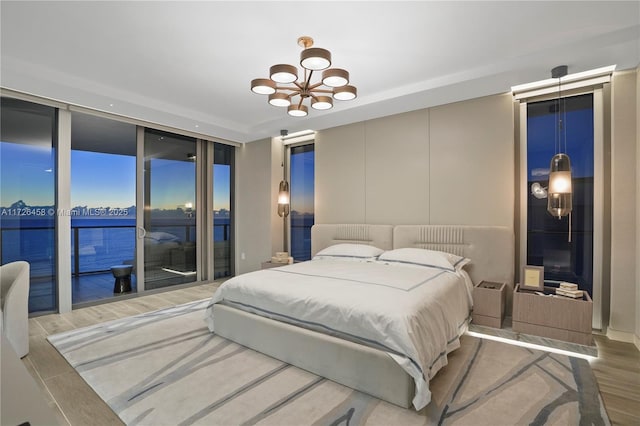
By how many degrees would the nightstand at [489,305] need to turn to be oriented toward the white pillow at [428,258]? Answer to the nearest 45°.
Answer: approximately 90° to its right

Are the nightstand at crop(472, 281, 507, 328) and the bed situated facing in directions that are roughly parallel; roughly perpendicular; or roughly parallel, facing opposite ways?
roughly parallel

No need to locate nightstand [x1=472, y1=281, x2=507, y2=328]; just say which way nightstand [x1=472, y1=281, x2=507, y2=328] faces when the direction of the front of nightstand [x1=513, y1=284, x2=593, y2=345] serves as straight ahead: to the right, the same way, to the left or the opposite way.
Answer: the same way

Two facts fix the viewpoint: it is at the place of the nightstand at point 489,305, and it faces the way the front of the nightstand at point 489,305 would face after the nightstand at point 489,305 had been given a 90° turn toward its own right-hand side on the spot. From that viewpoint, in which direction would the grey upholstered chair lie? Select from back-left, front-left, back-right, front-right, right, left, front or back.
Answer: front-left

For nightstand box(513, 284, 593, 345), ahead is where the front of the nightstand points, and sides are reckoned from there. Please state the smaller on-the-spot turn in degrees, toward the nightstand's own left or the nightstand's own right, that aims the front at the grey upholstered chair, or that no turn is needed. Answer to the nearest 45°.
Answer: approximately 45° to the nightstand's own right

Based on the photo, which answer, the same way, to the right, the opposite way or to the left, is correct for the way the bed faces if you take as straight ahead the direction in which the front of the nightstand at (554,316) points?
the same way

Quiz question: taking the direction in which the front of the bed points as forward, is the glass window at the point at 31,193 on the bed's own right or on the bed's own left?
on the bed's own right

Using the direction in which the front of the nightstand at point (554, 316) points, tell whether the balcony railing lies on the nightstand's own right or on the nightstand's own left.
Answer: on the nightstand's own right

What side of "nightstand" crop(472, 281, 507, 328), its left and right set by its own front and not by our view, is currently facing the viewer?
front

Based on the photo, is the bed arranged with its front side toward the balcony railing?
no

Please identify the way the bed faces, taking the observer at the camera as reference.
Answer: facing the viewer and to the left of the viewer
